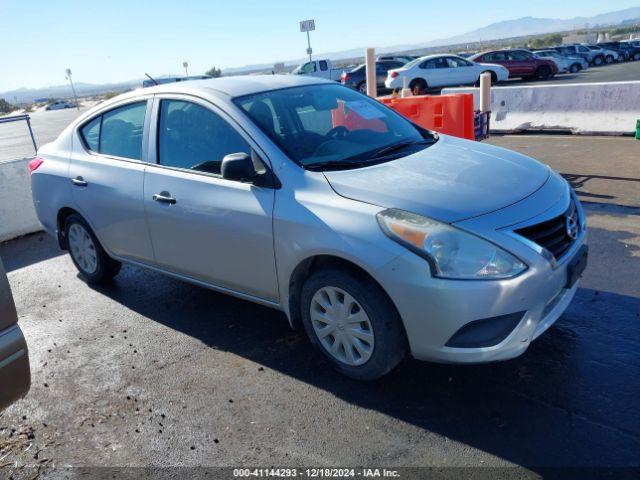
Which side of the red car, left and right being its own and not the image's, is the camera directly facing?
right

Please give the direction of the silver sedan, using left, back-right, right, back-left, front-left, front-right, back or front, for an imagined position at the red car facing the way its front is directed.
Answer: right

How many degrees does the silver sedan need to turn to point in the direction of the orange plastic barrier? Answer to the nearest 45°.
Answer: approximately 135° to its left

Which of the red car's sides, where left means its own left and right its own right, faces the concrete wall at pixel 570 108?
right

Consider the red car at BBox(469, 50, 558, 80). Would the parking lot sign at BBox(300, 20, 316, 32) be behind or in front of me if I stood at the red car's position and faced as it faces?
behind

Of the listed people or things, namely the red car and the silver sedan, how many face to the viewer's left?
0

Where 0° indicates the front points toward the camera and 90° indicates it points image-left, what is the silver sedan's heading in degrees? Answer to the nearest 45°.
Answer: approximately 315°

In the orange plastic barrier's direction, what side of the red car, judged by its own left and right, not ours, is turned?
right

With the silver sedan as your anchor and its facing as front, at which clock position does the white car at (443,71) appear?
The white car is roughly at 8 o'clock from the silver sedan.

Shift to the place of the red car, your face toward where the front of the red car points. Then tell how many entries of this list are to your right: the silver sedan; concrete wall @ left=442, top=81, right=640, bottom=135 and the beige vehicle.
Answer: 3

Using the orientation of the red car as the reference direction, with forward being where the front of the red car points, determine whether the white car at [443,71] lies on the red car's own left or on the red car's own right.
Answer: on the red car's own right
